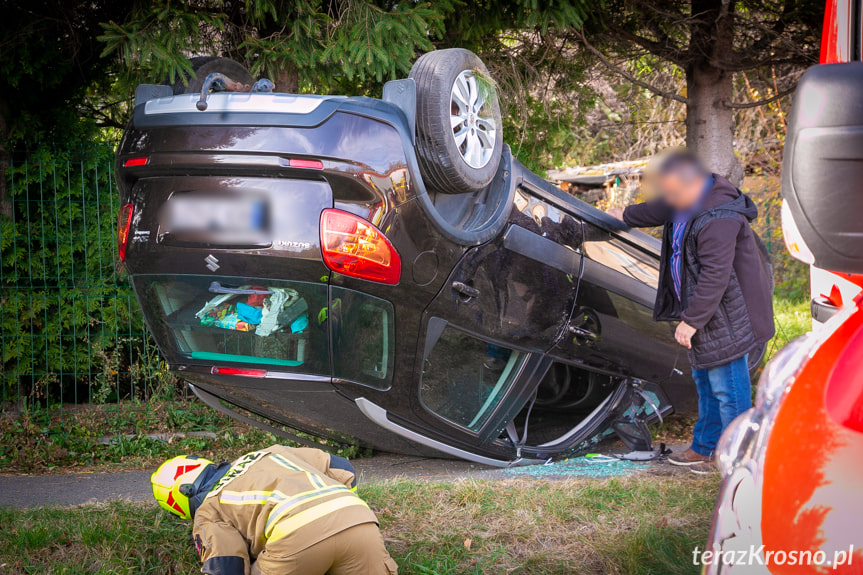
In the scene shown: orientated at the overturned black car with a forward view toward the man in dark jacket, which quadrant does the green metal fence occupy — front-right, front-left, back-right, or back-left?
back-left

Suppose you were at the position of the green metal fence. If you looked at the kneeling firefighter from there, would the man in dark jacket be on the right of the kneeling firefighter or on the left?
left

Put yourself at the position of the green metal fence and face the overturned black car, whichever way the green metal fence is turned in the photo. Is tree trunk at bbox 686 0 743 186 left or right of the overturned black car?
left

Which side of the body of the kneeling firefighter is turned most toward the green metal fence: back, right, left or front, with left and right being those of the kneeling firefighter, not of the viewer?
front

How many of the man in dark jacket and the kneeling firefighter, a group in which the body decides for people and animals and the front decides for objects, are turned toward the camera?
0

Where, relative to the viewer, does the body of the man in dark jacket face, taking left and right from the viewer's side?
facing to the left of the viewer

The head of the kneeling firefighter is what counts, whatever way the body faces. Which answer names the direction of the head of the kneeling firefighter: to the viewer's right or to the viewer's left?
to the viewer's left

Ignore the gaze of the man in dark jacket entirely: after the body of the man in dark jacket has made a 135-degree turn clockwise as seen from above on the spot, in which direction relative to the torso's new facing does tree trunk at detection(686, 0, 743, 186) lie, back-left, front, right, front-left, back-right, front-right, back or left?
front-left

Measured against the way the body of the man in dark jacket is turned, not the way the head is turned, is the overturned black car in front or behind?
in front

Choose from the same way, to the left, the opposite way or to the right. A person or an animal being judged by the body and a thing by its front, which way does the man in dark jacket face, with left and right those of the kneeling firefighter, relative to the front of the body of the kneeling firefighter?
the same way

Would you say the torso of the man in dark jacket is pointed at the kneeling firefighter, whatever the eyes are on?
no

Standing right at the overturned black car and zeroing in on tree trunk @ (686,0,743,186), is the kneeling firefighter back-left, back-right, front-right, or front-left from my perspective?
back-right

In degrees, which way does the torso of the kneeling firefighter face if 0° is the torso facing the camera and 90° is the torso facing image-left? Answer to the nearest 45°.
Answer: approximately 135°

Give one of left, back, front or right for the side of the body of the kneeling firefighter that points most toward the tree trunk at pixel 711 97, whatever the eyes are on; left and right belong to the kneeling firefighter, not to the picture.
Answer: right

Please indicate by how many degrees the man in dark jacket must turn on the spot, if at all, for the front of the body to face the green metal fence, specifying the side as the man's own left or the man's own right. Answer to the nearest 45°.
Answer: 0° — they already face it
